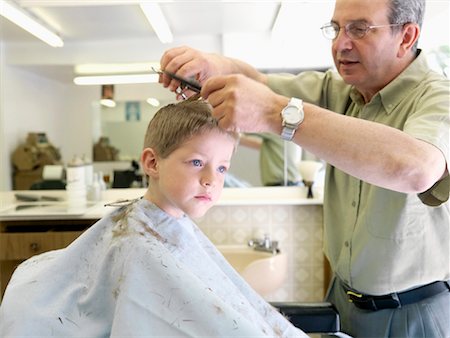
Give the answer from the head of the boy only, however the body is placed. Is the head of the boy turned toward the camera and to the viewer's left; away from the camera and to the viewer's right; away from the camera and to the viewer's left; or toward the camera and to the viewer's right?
toward the camera and to the viewer's right

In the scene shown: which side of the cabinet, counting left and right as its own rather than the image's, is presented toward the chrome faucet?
left

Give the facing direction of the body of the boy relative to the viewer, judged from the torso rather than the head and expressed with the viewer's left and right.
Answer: facing the viewer and to the right of the viewer

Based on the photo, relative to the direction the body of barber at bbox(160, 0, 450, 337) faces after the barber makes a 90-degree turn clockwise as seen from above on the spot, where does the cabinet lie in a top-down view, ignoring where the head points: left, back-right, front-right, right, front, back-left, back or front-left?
front-left

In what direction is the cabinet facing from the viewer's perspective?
toward the camera

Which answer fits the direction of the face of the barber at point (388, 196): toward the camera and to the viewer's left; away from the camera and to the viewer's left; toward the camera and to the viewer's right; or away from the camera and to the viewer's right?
toward the camera and to the viewer's left

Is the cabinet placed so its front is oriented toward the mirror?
no

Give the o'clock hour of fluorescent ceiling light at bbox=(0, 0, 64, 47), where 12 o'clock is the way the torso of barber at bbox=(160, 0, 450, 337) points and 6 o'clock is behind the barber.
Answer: The fluorescent ceiling light is roughly at 2 o'clock from the barber.

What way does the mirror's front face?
toward the camera

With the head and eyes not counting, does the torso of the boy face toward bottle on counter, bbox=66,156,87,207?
no
